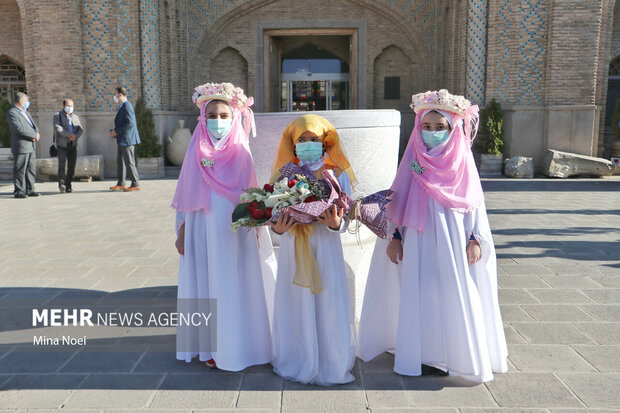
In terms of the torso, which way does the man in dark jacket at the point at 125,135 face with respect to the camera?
to the viewer's left

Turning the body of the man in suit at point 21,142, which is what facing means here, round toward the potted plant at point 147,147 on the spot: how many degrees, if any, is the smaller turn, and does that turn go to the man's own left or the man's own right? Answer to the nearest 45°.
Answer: approximately 90° to the man's own left

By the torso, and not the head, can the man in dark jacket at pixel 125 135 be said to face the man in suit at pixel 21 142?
yes

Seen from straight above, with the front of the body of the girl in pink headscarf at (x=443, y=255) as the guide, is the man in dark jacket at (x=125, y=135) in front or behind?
behind

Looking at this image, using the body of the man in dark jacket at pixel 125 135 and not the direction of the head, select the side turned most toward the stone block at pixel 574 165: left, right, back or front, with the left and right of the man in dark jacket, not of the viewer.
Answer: back

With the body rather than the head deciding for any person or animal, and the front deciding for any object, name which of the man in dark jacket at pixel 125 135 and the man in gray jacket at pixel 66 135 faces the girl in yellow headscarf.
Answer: the man in gray jacket

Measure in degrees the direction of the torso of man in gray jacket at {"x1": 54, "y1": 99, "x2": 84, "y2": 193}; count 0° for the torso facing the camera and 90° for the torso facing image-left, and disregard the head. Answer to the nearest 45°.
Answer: approximately 0°

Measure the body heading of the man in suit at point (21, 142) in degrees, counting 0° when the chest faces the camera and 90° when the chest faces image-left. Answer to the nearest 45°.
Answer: approximately 315°
